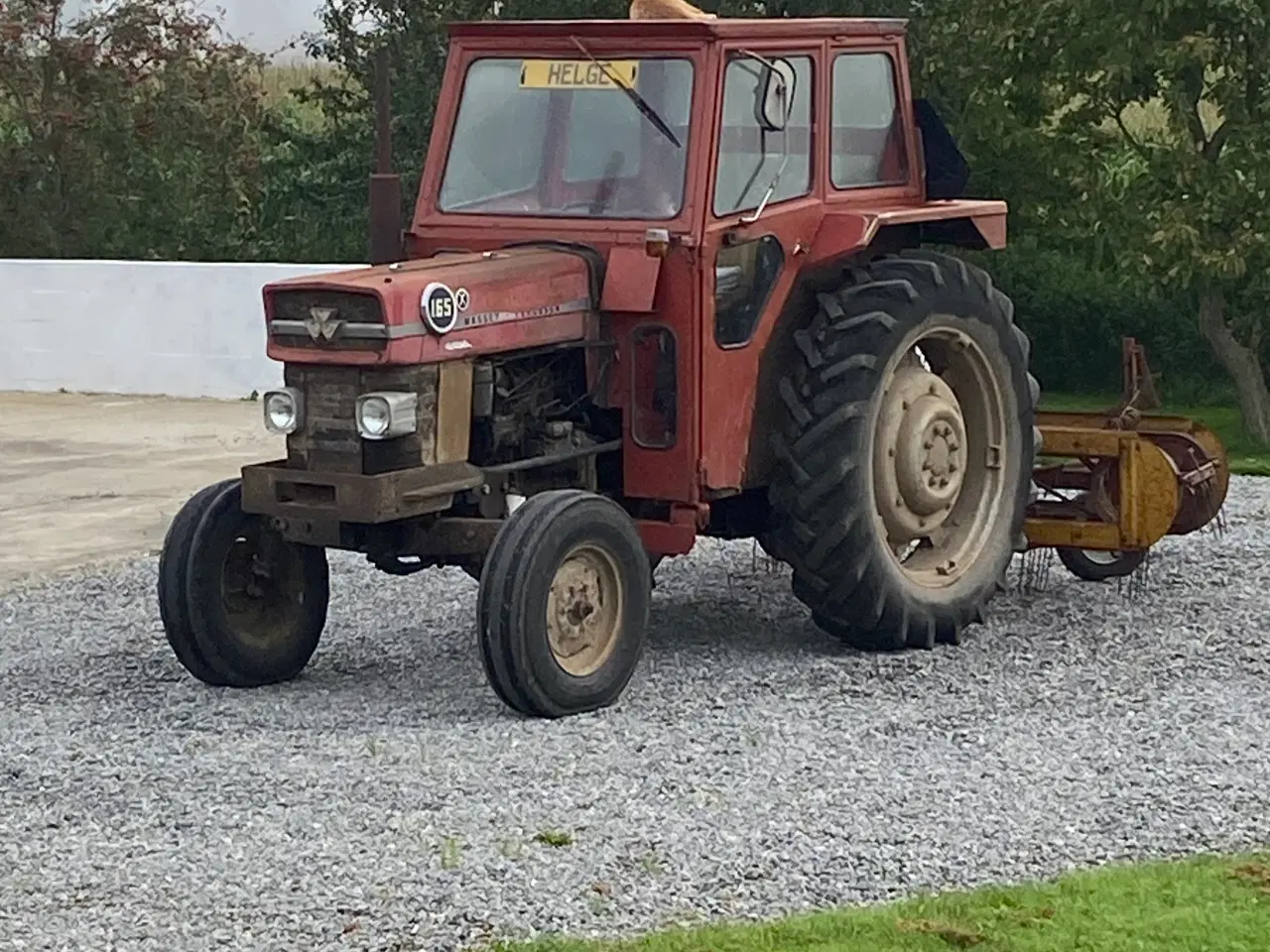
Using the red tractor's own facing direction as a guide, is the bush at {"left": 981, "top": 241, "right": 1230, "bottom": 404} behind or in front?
behind

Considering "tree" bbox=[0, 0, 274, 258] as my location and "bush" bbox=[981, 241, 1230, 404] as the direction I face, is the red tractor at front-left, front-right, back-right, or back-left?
front-right

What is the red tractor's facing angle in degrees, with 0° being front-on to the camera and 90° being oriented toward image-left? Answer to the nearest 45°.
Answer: approximately 45°

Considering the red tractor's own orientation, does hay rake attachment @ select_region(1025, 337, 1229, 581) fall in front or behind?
behind

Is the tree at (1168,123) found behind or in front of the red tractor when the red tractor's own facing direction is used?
behind

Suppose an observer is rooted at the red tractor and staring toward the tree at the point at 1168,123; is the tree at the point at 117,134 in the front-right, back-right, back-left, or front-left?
front-left
